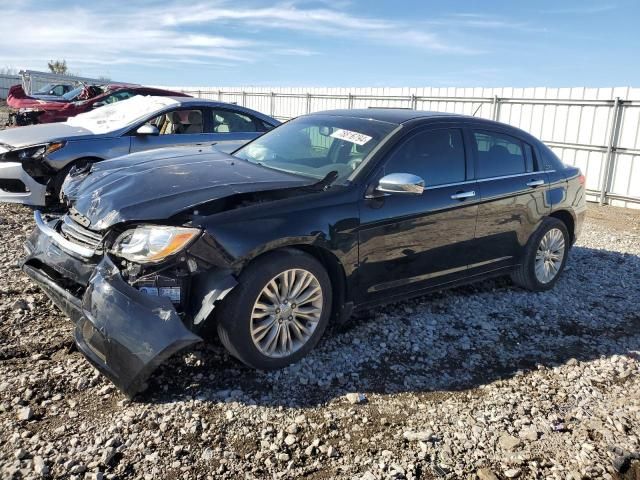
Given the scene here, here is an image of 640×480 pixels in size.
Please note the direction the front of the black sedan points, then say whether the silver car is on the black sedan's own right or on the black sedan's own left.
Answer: on the black sedan's own right

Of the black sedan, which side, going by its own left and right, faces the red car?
right

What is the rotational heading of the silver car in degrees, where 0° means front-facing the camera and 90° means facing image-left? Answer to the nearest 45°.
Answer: approximately 45°

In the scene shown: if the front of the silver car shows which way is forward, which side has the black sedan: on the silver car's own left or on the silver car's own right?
on the silver car's own left

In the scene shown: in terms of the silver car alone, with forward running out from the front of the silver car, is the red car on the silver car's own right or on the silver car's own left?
on the silver car's own right
